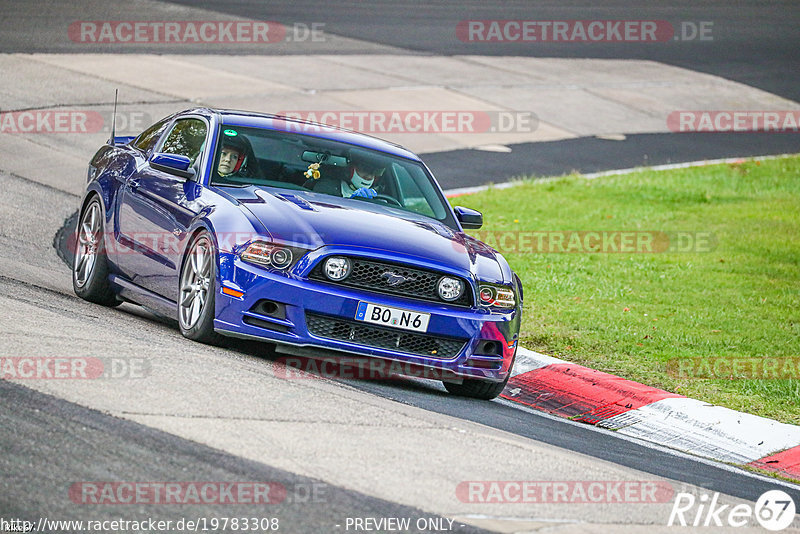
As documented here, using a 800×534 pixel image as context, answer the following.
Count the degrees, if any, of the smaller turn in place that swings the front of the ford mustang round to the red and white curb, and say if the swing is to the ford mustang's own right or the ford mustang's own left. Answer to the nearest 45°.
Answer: approximately 45° to the ford mustang's own left

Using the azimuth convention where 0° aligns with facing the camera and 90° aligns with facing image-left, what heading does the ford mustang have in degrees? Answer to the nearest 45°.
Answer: approximately 315°
